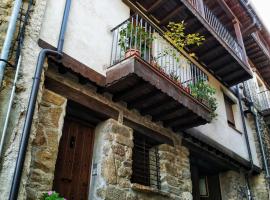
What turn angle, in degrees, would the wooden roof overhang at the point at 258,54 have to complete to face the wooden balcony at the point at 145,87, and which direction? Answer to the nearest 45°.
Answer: approximately 45° to its right

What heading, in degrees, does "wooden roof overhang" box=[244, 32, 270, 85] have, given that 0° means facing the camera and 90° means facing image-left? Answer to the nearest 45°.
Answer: approximately 315°

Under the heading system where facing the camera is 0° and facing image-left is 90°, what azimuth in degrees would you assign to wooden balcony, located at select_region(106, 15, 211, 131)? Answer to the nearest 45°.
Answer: approximately 315°

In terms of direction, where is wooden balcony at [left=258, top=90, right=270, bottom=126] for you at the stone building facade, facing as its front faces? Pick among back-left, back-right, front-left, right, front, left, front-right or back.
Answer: left

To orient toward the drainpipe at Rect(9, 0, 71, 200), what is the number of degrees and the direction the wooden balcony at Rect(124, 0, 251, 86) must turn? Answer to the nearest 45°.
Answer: approximately 90° to its right

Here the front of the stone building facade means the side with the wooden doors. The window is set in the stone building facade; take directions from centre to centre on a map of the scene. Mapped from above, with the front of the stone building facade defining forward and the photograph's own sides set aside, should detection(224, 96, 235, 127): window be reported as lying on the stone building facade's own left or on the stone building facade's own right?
on the stone building facade's own left

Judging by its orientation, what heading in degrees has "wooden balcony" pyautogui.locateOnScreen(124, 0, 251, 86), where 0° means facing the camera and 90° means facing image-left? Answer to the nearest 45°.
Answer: approximately 315°
